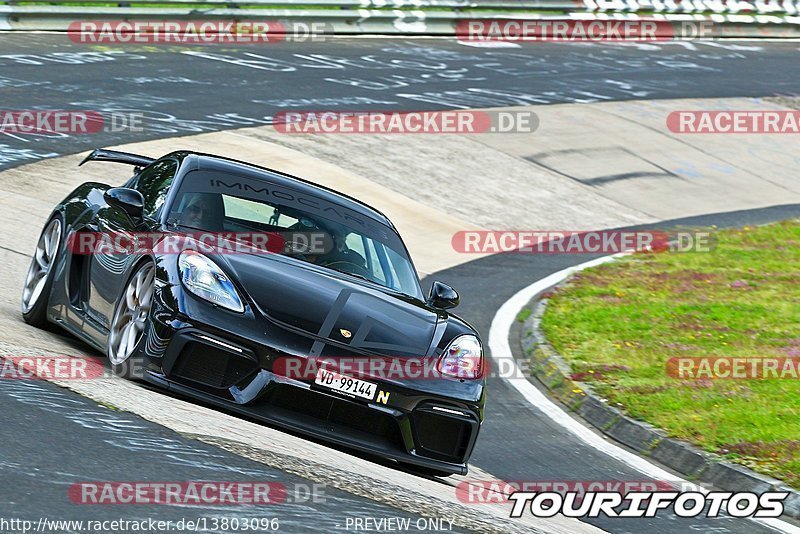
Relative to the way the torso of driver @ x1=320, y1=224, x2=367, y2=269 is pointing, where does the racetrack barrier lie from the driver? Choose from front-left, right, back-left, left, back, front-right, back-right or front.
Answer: back-left

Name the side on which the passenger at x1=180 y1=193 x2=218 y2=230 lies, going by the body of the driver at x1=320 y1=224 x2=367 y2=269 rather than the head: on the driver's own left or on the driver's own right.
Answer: on the driver's own right

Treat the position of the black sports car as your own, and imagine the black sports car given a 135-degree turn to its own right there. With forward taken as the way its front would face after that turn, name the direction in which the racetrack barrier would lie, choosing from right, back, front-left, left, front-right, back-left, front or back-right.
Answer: right
